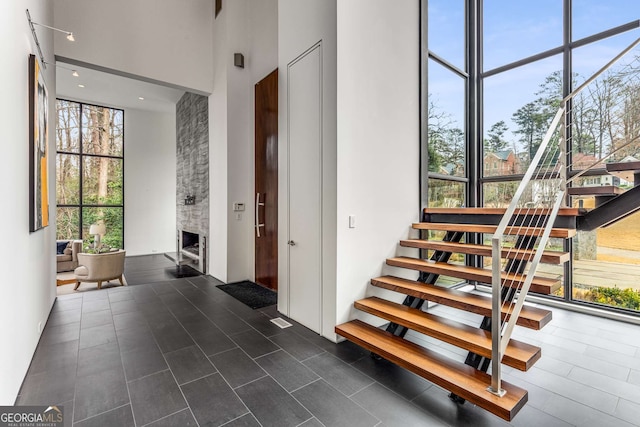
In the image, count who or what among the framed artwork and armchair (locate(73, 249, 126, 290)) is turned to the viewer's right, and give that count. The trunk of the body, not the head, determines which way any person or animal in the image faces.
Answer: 1

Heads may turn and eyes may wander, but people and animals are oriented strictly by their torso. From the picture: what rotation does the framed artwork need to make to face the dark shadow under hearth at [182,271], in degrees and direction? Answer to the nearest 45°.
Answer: approximately 45° to its left

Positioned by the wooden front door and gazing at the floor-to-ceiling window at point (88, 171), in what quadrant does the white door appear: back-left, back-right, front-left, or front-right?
back-left

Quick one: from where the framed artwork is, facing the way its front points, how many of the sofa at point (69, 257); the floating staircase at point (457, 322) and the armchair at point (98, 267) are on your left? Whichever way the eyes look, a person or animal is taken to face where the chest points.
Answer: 2

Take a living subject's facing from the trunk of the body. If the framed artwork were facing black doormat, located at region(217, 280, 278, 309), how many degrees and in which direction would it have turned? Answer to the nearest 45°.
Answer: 0° — it already faces it

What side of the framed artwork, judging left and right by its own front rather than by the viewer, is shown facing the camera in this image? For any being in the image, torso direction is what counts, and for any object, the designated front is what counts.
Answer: right

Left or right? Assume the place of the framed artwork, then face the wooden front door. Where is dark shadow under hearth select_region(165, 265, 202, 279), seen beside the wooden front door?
left

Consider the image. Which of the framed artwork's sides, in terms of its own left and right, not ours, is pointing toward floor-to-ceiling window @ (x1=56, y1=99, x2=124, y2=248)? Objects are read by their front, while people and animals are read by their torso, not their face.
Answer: left
